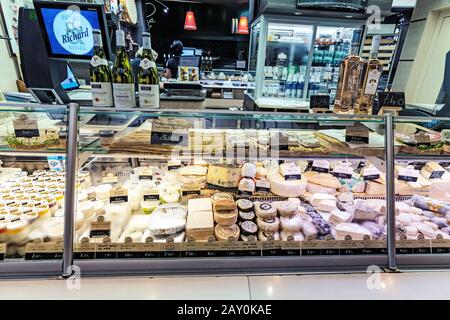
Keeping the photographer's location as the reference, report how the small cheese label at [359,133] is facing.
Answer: facing the viewer

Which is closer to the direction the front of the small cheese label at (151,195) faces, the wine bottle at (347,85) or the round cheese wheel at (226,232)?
the round cheese wheel

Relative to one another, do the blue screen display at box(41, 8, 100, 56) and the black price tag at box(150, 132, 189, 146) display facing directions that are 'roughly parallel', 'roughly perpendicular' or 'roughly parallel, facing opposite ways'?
roughly parallel

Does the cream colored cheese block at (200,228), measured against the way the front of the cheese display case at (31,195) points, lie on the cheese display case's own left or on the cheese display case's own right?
on the cheese display case's own left

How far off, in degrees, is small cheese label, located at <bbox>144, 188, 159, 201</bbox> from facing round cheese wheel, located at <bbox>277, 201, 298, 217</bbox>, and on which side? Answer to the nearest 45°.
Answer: approximately 45° to its left

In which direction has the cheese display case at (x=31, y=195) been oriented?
toward the camera

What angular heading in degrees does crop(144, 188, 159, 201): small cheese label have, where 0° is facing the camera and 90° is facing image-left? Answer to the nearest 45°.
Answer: approximately 0°

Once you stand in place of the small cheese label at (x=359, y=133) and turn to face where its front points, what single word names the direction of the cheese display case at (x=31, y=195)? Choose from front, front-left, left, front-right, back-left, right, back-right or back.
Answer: front-right

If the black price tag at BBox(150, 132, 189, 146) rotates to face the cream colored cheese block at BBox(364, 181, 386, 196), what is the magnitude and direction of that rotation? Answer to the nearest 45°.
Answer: approximately 90° to its left

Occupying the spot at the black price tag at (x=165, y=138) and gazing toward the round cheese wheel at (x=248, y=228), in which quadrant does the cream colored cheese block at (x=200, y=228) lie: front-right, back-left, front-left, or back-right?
front-right

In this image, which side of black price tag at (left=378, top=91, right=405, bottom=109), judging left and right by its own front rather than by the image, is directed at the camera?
front

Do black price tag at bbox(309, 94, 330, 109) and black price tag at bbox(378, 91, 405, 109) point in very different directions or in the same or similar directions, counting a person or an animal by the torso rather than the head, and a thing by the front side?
same or similar directions
